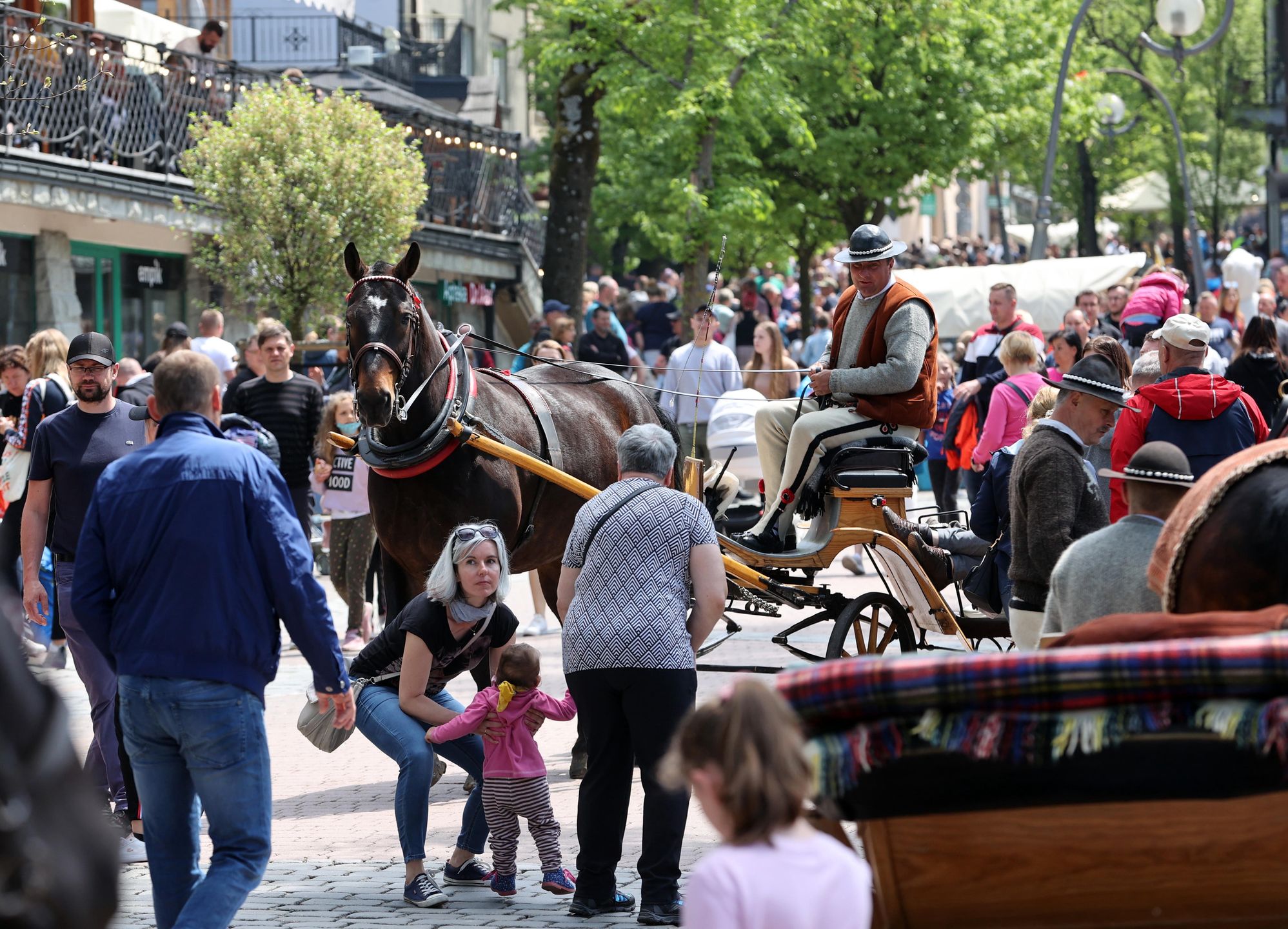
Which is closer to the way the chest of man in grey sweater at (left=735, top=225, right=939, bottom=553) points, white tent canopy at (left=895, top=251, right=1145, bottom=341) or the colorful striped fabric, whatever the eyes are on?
the colorful striped fabric

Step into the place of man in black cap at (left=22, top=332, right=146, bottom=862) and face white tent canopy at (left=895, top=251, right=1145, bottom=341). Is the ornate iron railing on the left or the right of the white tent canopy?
left

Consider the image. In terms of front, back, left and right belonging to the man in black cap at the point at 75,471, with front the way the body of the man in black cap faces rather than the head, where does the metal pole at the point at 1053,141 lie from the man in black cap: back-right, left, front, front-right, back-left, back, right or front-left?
back-left

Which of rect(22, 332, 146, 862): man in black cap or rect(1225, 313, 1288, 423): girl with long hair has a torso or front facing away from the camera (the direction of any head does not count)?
the girl with long hair

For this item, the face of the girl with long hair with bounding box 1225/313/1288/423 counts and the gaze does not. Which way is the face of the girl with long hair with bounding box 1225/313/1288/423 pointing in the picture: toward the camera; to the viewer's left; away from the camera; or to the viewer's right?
away from the camera

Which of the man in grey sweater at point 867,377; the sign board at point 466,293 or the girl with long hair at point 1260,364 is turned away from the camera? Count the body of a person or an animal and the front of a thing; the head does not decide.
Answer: the girl with long hair

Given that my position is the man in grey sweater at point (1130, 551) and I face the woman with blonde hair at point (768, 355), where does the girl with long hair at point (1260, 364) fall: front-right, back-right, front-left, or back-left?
front-right

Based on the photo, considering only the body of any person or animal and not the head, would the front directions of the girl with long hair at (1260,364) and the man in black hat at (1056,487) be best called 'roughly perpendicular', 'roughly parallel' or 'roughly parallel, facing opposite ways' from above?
roughly perpendicular

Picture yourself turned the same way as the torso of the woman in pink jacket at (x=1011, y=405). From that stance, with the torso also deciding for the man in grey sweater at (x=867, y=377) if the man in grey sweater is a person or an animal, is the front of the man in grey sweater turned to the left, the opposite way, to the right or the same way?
to the left

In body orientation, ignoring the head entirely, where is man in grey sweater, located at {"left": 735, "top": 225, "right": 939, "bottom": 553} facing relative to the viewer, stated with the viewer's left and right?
facing the viewer and to the left of the viewer

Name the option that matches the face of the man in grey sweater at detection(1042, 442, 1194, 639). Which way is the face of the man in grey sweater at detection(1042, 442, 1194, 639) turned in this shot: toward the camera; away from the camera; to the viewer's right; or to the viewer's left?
away from the camera

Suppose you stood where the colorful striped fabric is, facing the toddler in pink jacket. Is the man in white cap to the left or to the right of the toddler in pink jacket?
right

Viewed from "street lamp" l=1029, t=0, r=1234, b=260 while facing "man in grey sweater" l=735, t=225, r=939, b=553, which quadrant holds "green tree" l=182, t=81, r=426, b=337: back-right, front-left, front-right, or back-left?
front-right

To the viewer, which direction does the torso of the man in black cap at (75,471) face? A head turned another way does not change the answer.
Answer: toward the camera

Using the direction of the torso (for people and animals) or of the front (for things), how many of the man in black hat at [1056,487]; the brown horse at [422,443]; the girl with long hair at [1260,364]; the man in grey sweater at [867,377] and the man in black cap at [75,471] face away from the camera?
1

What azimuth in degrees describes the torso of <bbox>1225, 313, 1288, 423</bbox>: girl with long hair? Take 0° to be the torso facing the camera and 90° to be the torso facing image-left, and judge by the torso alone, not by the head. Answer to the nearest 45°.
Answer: approximately 180°
